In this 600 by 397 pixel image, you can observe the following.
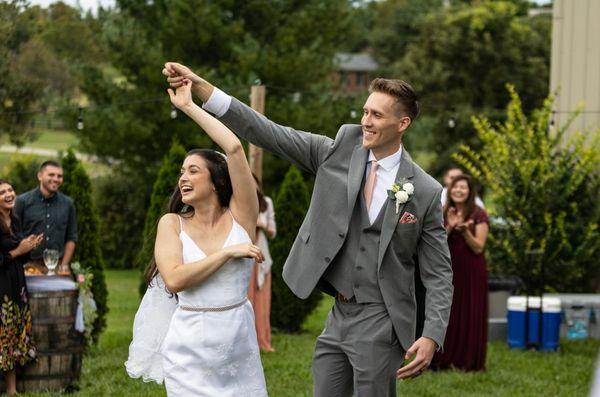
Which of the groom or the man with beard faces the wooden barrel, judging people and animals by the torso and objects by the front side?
the man with beard

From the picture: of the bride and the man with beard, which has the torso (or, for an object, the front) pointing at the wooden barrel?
the man with beard

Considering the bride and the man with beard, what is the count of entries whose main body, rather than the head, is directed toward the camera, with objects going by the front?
2

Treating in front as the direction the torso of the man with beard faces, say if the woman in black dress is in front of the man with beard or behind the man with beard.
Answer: in front

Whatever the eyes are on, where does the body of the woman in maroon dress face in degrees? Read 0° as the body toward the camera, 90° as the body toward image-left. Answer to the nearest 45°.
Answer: approximately 45°

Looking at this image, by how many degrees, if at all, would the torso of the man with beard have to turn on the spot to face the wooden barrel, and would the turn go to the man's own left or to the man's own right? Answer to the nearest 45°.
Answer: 0° — they already face it

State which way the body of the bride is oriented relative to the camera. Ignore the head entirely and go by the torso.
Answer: toward the camera

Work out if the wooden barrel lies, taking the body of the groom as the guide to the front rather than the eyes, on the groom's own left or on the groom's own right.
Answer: on the groom's own right

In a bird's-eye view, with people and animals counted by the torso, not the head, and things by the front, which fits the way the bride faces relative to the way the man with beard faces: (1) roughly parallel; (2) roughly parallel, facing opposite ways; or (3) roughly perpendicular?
roughly parallel

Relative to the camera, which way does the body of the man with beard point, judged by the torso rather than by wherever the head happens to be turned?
toward the camera

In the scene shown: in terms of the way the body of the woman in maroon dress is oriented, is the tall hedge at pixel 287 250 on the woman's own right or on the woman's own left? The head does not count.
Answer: on the woman's own right

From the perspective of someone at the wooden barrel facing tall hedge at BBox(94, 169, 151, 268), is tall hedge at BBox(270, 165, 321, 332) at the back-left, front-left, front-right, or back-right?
front-right

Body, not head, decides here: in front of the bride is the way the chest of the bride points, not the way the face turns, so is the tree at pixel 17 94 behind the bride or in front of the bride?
behind

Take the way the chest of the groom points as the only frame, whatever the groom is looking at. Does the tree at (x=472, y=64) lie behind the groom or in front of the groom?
behind

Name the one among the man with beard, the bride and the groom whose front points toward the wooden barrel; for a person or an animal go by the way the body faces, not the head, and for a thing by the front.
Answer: the man with beard

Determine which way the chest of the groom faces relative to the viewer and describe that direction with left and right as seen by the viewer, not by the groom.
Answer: facing the viewer and to the left of the viewer
